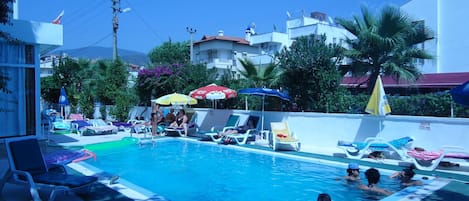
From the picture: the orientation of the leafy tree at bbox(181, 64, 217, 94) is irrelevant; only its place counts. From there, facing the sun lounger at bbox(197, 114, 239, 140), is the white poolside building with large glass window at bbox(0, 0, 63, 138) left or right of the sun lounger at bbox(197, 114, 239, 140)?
right

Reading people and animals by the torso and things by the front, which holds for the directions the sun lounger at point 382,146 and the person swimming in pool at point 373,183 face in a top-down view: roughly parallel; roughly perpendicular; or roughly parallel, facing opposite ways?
roughly perpendicular
